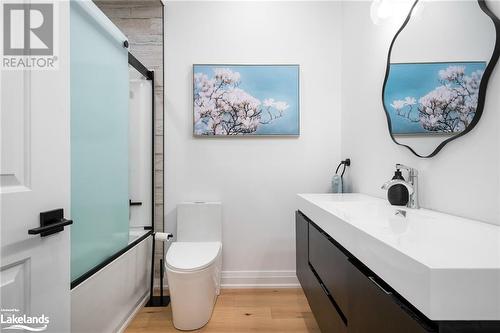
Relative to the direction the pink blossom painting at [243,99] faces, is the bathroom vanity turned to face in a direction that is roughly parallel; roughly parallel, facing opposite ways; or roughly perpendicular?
roughly perpendicular

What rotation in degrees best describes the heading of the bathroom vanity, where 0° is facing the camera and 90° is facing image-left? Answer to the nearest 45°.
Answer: approximately 45°

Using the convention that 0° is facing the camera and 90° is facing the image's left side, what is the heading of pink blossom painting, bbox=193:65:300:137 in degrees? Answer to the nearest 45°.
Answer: approximately 0°

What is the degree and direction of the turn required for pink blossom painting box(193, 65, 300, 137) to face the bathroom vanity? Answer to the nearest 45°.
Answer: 0° — it already faces it
